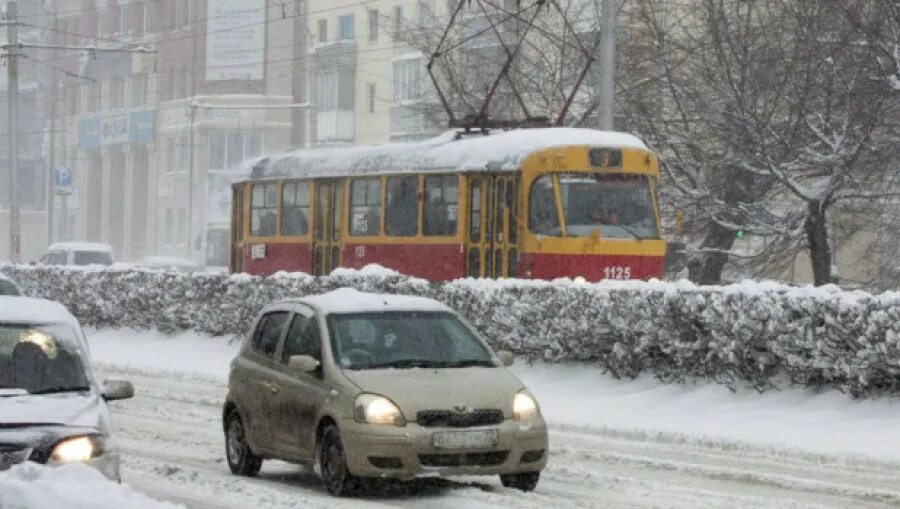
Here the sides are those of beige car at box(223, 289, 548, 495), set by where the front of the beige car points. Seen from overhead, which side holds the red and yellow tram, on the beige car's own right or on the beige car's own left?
on the beige car's own left

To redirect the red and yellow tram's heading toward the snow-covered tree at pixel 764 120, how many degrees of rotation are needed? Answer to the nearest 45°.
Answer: approximately 90° to its left

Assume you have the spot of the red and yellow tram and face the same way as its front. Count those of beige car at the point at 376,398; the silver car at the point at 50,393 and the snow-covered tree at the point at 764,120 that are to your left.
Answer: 1

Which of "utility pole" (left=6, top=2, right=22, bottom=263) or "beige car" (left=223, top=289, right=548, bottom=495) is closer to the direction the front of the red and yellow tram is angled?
the beige car

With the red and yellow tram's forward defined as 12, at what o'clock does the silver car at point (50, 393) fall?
The silver car is roughly at 2 o'clock from the red and yellow tram.

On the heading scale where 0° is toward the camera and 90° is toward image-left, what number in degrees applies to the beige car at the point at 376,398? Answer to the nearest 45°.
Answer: approximately 315°

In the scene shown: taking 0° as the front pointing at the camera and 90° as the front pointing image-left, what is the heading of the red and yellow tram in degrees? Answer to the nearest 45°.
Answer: approximately 315°
